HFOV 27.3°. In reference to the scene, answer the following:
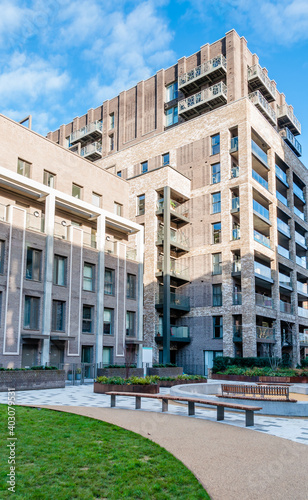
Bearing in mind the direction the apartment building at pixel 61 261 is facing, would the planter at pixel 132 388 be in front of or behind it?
in front

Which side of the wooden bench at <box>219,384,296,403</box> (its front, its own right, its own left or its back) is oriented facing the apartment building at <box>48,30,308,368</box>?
back

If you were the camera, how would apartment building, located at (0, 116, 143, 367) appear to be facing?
facing the viewer and to the right of the viewer

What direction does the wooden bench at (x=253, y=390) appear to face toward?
toward the camera

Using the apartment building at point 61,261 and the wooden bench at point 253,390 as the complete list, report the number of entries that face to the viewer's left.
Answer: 0

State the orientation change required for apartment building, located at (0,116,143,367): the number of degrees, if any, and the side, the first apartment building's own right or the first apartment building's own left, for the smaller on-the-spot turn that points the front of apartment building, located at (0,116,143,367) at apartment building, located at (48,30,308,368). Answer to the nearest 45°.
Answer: approximately 90° to the first apartment building's own left
